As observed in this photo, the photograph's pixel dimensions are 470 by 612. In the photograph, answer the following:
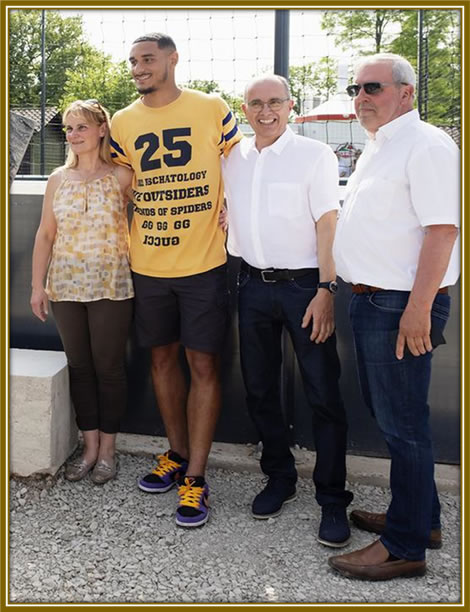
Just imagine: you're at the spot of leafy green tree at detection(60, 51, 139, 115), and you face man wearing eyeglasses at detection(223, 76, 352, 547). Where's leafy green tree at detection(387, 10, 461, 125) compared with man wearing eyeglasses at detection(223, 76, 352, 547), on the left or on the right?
left

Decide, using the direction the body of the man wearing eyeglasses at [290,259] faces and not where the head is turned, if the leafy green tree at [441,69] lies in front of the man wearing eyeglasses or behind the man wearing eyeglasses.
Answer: behind

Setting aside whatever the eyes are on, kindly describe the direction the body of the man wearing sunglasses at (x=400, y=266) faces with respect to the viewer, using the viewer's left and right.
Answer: facing to the left of the viewer

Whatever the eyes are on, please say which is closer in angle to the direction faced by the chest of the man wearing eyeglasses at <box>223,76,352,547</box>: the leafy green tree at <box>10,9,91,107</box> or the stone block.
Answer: the stone block

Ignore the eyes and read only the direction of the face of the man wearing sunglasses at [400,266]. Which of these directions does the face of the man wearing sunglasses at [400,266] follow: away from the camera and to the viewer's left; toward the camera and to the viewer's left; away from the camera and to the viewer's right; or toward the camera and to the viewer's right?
toward the camera and to the viewer's left

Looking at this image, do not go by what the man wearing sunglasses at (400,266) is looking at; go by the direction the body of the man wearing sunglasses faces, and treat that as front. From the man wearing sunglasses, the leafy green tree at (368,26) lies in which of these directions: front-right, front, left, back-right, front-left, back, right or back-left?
right

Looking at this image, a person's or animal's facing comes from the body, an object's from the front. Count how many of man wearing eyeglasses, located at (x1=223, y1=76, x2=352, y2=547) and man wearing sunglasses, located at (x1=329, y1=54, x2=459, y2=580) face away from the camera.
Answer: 0

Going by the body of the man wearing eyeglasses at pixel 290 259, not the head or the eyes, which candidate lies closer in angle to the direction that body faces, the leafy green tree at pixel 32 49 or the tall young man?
the tall young man

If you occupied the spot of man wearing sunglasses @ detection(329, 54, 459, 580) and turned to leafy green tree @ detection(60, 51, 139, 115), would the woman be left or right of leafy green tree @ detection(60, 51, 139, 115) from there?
left

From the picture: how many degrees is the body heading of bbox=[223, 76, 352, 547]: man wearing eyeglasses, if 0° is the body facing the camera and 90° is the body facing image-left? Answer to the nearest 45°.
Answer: approximately 45°

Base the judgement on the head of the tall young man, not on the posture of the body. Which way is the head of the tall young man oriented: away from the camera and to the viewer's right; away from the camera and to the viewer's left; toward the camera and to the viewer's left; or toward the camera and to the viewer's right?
toward the camera and to the viewer's left

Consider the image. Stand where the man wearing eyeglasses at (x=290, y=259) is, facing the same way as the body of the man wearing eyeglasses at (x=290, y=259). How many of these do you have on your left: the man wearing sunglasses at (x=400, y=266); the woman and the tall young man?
1
